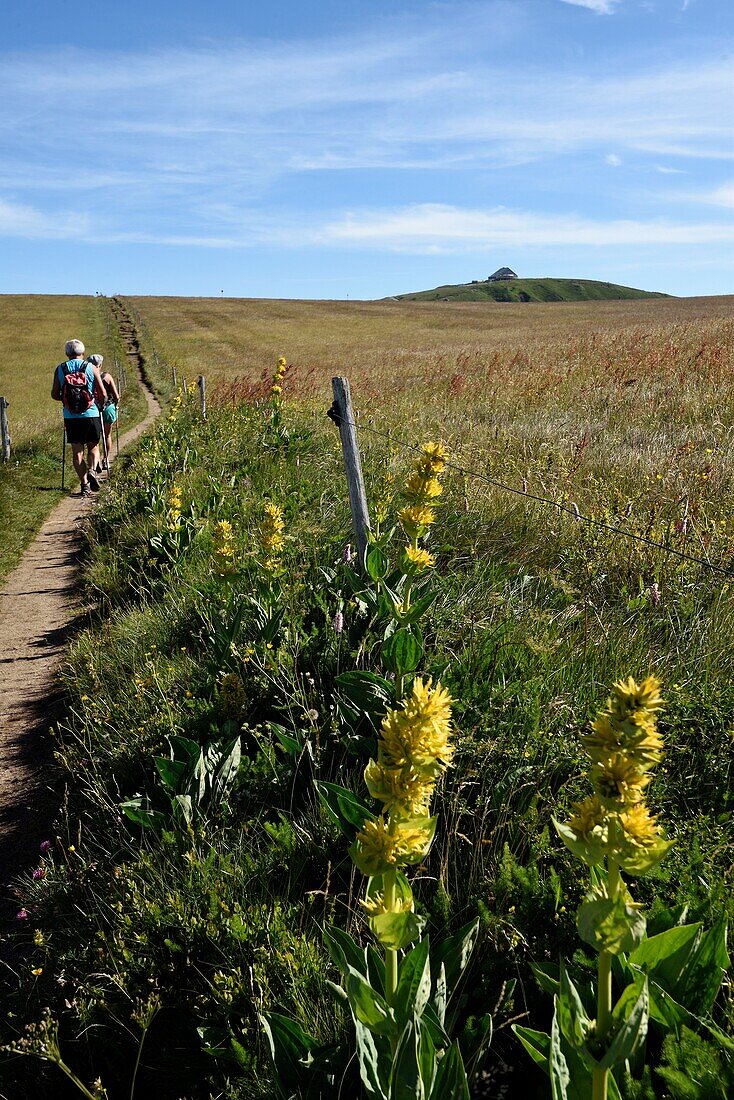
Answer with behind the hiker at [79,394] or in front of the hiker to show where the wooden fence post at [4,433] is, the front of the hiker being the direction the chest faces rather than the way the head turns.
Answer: in front

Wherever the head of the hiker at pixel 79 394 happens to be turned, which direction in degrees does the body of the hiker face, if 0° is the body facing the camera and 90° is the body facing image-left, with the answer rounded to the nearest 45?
approximately 180°
